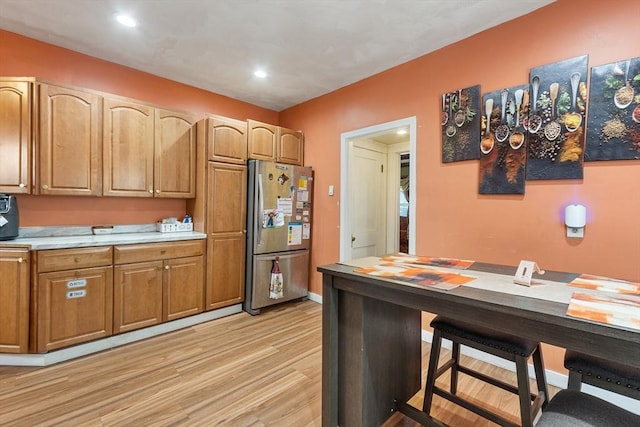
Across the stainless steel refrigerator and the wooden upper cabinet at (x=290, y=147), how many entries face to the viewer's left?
0

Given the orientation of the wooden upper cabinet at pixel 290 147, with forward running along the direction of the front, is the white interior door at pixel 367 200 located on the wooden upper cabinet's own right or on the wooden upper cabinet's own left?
on the wooden upper cabinet's own left

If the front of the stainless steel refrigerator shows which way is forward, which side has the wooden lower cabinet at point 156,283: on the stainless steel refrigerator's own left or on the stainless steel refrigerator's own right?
on the stainless steel refrigerator's own right

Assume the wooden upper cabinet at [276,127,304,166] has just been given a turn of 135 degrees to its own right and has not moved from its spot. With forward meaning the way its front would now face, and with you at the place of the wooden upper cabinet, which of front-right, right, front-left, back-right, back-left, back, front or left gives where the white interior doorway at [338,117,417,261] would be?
back

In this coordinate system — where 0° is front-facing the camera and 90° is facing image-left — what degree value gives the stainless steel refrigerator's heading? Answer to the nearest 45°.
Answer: approximately 315°

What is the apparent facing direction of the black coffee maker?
toward the camera

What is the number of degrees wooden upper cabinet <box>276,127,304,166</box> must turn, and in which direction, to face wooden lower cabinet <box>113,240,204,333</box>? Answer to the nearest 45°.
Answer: approximately 90° to its right

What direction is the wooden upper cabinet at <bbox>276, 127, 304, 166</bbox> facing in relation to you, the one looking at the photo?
facing the viewer and to the right of the viewer

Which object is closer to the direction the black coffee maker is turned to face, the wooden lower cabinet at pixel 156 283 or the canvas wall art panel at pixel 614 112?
the canvas wall art panel

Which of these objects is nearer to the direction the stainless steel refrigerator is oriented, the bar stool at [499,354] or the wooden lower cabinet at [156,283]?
the bar stool

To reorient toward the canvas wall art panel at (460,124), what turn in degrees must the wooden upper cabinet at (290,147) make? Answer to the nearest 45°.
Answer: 0° — it already faces it

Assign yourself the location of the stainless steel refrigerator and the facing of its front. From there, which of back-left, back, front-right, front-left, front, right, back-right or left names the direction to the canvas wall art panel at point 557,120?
front
